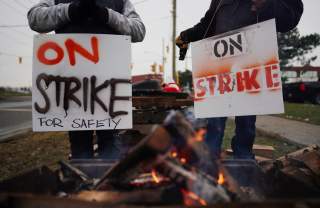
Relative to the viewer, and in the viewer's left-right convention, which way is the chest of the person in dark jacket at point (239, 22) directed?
facing the viewer

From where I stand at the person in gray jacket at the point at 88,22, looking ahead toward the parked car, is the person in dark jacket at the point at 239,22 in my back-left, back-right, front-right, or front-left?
front-right

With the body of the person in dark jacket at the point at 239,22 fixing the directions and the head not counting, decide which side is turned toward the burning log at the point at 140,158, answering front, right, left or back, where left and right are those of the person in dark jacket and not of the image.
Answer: front

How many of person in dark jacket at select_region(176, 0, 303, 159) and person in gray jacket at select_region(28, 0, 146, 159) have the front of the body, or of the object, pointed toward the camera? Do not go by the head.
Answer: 2

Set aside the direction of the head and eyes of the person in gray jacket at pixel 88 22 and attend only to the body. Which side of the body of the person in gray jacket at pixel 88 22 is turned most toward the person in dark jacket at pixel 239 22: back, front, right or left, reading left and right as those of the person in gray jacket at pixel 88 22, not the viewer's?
left

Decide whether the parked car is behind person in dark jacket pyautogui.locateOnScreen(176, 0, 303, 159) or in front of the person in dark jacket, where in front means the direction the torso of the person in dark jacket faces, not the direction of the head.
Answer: behind

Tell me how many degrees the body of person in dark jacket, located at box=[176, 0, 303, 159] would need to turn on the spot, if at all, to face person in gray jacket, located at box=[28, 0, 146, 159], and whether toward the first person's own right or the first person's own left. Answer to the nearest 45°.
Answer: approximately 45° to the first person's own right
